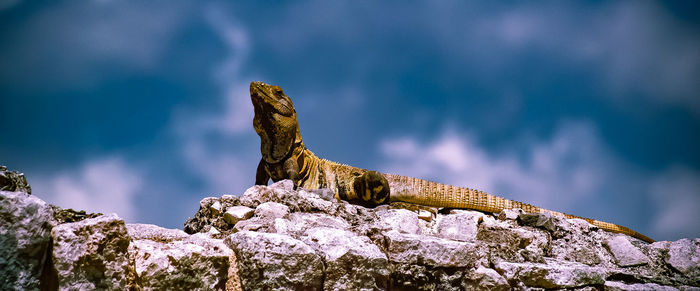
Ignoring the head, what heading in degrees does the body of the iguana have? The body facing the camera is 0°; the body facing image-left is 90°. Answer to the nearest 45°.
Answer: approximately 90°

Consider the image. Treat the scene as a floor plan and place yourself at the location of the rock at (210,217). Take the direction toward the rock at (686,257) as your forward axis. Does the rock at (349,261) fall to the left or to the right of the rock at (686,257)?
right

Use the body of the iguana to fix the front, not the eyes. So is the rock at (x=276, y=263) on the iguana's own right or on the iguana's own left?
on the iguana's own left
